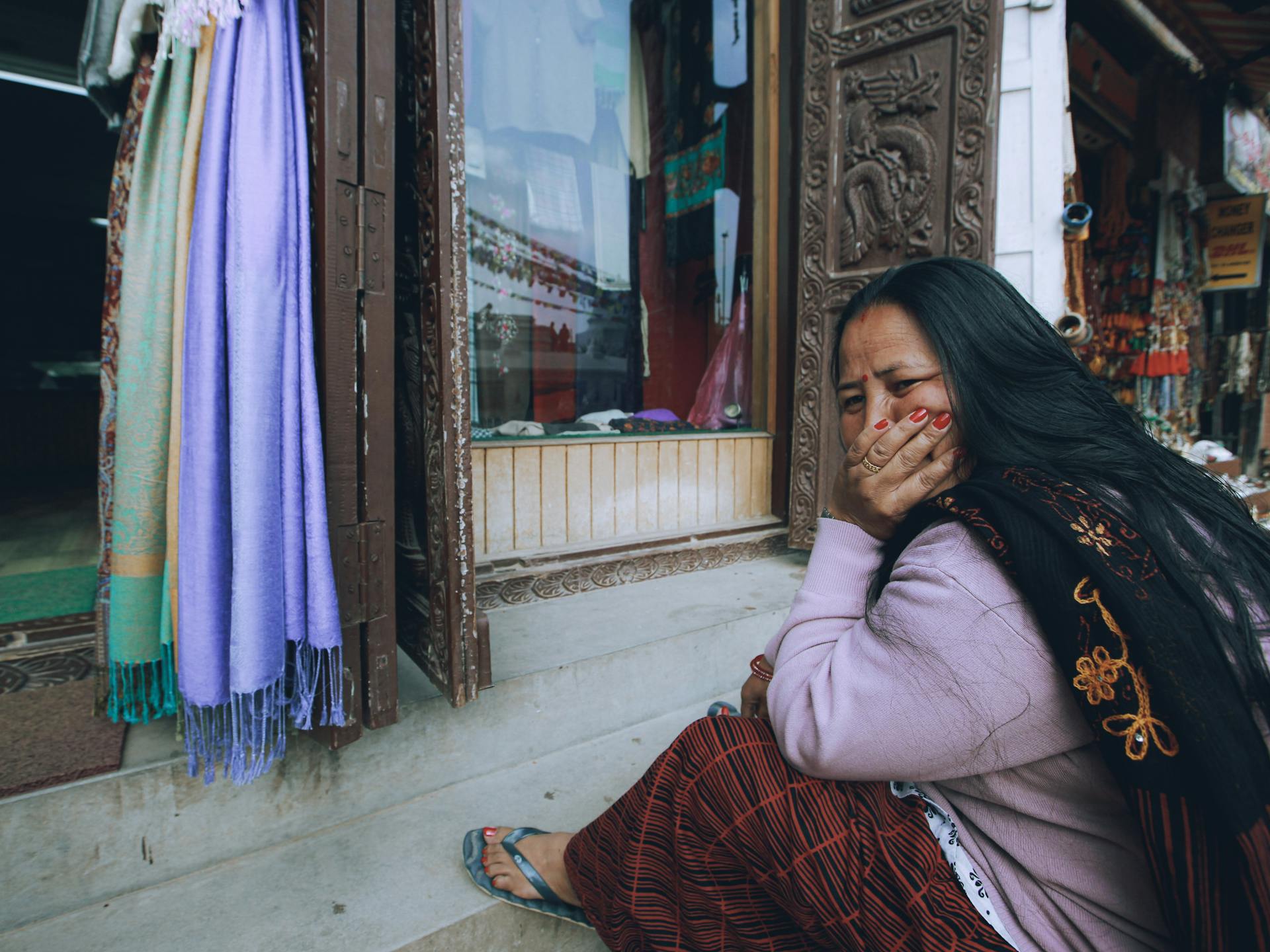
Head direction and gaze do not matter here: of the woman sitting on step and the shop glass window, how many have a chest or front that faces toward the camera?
1

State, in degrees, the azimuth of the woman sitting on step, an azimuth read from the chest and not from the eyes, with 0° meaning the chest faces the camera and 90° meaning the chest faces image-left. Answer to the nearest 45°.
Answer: approximately 90°

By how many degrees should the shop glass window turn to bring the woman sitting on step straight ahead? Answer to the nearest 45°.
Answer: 0° — it already faces them

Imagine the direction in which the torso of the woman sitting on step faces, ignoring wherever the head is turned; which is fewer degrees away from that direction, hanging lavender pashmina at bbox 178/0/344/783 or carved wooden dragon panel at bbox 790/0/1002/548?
the hanging lavender pashmina

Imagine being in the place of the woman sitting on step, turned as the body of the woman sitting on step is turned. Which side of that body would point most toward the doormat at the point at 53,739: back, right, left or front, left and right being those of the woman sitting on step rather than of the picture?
front

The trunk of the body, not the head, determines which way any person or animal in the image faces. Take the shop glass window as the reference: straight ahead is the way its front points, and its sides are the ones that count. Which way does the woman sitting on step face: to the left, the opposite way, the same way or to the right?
to the right

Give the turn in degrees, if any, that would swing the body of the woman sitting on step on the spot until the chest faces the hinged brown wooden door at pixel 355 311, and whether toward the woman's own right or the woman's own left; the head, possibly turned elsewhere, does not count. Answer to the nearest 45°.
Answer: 0° — they already face it

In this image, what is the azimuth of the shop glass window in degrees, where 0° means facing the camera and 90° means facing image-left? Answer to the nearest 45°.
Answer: approximately 0°

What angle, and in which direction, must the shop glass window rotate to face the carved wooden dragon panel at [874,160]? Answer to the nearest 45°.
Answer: approximately 45° to its left

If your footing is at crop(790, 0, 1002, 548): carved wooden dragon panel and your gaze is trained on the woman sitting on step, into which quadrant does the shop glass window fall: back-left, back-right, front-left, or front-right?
back-right
